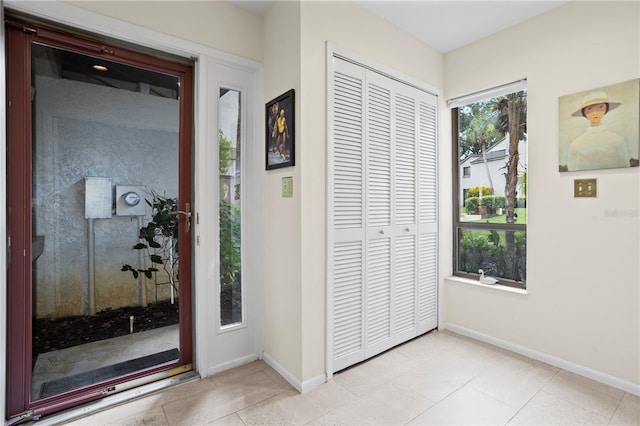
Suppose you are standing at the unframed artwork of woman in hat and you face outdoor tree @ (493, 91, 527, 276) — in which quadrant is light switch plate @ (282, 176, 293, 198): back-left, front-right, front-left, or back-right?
front-left

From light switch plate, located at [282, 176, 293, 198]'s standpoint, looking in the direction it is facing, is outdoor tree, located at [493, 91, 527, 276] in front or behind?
behind

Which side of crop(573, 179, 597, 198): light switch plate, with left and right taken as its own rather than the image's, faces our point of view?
front

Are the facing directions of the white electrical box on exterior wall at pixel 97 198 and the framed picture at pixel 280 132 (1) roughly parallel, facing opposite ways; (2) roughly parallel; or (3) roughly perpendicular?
roughly perpendicular

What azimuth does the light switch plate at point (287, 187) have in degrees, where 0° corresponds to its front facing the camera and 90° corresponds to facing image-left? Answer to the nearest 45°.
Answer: approximately 45°

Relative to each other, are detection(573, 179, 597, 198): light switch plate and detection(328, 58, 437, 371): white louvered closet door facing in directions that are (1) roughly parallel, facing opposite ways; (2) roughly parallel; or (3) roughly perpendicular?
roughly perpendicular

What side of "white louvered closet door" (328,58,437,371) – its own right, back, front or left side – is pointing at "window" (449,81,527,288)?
left

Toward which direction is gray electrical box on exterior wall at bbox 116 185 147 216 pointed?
toward the camera

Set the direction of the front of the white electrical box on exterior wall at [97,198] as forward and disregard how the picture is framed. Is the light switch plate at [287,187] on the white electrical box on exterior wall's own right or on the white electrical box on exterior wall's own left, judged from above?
on the white electrical box on exterior wall's own left

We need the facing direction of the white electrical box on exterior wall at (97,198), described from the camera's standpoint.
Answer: facing the viewer

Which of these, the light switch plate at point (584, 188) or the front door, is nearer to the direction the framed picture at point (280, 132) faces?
the front door

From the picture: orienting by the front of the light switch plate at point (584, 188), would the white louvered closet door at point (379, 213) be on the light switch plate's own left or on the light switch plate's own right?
on the light switch plate's own right
